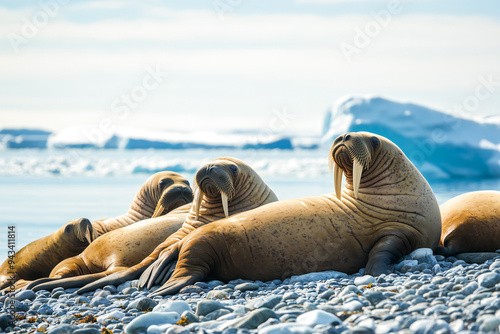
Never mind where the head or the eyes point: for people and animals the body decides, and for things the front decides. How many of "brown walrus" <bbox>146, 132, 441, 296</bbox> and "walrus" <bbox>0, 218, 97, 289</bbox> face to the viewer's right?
2

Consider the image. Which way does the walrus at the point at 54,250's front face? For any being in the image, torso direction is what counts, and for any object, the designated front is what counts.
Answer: to the viewer's right

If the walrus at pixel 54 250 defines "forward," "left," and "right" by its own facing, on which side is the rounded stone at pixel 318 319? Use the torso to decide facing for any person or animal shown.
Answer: on its right

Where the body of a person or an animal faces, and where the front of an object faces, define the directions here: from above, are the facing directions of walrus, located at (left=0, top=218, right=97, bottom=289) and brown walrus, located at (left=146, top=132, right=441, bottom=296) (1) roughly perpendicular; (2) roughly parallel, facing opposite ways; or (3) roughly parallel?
roughly parallel

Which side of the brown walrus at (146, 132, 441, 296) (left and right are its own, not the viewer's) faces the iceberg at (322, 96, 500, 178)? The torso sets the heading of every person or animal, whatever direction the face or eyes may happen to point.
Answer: left

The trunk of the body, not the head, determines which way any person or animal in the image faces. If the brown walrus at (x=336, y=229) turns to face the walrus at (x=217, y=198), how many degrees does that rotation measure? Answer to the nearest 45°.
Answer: approximately 135° to its left

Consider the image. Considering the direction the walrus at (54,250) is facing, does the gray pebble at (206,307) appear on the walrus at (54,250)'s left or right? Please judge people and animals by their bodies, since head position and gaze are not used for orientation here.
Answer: on its right

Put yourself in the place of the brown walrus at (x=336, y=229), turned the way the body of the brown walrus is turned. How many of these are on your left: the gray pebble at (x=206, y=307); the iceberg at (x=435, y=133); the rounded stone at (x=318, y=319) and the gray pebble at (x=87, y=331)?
1

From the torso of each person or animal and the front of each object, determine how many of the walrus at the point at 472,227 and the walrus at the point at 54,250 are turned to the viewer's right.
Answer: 2

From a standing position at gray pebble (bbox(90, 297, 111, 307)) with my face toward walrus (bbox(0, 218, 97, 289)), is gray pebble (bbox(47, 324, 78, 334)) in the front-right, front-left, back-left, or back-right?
back-left

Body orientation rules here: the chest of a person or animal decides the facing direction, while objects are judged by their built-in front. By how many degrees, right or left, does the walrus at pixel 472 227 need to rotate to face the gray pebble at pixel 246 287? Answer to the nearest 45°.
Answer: approximately 135° to its right

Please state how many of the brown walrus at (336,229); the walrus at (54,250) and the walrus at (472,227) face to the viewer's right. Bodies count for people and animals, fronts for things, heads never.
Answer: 3
